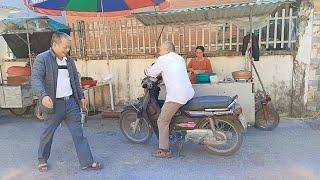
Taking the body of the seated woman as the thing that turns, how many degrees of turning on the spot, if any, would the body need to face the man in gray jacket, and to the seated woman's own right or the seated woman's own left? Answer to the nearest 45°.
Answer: approximately 45° to the seated woman's own right

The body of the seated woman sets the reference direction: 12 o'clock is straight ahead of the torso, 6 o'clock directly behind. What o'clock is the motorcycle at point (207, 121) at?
The motorcycle is roughly at 12 o'clock from the seated woman.

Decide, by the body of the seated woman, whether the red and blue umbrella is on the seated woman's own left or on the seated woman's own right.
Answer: on the seated woman's own right

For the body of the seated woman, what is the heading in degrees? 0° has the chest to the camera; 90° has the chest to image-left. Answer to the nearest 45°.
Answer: approximately 0°

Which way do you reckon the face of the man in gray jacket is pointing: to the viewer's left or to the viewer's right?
to the viewer's right

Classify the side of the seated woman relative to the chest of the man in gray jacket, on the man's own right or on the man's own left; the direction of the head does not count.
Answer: on the man's own left
